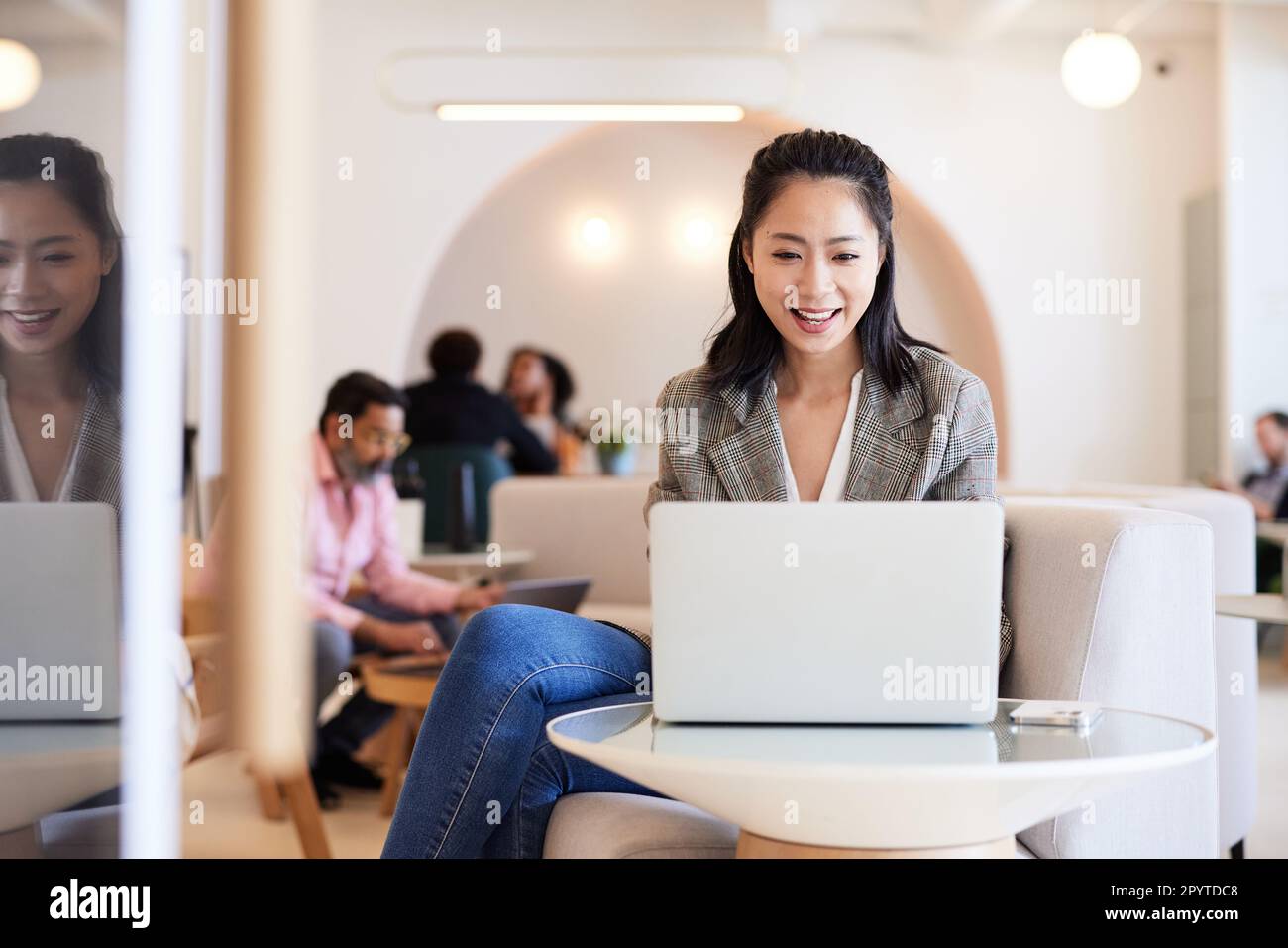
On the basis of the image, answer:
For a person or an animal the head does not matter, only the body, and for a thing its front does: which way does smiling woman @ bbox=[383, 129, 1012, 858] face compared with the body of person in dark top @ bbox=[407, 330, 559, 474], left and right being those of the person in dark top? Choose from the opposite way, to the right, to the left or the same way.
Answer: the opposite way

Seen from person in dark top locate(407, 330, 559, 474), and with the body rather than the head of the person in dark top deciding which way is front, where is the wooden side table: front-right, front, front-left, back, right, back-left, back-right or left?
back

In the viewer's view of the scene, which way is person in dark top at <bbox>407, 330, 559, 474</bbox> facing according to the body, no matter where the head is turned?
away from the camera

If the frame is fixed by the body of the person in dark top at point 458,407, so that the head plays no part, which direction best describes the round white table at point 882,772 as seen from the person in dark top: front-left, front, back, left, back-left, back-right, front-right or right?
back

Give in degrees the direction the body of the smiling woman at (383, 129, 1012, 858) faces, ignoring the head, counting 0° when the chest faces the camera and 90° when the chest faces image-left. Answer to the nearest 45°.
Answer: approximately 0°

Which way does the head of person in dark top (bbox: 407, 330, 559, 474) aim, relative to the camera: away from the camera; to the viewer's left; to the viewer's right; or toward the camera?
away from the camera

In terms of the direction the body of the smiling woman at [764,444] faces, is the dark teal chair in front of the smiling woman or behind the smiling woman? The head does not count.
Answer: behind

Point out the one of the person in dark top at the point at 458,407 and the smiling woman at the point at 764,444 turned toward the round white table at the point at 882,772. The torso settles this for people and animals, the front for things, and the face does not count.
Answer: the smiling woman

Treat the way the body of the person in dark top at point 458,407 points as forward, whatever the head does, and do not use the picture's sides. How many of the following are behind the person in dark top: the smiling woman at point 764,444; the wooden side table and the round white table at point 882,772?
3

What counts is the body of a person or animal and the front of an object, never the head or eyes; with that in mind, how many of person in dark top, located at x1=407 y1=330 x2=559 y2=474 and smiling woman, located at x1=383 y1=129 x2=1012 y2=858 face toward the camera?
1

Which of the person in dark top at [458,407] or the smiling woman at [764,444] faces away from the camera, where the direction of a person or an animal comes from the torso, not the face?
the person in dark top

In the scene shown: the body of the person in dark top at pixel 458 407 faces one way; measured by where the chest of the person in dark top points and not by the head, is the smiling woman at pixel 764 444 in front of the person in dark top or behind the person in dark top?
behind
